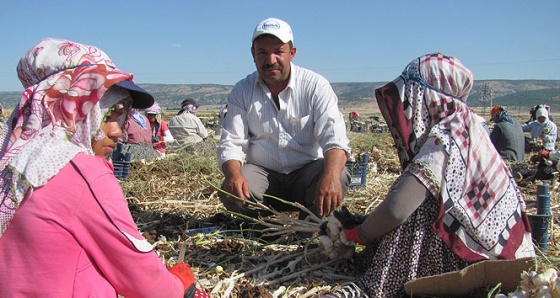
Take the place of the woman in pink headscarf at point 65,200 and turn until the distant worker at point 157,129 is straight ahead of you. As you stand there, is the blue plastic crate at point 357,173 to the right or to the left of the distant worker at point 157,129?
right

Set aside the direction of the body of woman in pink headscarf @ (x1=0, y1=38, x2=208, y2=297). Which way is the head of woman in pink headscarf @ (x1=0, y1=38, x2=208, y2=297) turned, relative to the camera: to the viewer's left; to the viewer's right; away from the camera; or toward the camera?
to the viewer's right

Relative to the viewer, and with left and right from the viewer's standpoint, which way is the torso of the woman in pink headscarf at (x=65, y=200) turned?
facing to the right of the viewer

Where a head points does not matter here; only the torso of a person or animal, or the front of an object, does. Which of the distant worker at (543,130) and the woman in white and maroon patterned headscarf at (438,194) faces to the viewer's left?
the woman in white and maroon patterned headscarf

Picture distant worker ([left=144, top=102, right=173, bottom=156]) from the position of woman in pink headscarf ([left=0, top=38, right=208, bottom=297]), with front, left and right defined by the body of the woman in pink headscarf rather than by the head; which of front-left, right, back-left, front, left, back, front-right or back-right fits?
left

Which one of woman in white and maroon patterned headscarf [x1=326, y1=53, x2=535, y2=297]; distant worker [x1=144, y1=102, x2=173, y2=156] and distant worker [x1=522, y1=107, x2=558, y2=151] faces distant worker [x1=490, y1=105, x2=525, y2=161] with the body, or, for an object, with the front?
distant worker [x1=522, y1=107, x2=558, y2=151]

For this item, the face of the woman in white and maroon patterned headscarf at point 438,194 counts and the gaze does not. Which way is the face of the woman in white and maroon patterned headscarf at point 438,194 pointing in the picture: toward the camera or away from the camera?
away from the camera

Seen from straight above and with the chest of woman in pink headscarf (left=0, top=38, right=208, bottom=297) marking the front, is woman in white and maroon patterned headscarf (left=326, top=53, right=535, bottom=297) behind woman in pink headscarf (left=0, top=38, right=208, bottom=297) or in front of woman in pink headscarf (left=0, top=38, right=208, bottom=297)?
in front

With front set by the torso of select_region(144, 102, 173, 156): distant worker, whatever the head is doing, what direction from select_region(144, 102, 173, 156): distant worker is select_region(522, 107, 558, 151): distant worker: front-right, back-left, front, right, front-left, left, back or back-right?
back-left

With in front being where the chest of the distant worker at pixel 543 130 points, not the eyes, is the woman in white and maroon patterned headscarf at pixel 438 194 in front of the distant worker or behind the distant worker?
in front

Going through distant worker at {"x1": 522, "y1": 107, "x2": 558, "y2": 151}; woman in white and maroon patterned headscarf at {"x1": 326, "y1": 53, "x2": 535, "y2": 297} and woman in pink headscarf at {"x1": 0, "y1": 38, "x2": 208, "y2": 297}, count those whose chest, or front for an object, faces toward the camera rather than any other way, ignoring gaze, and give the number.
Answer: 1

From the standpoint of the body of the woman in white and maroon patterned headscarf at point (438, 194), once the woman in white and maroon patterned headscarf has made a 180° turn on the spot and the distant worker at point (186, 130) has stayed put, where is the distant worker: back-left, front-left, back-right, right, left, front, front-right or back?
back-left

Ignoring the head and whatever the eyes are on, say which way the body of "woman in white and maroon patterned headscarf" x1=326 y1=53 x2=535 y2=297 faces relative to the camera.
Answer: to the viewer's left
